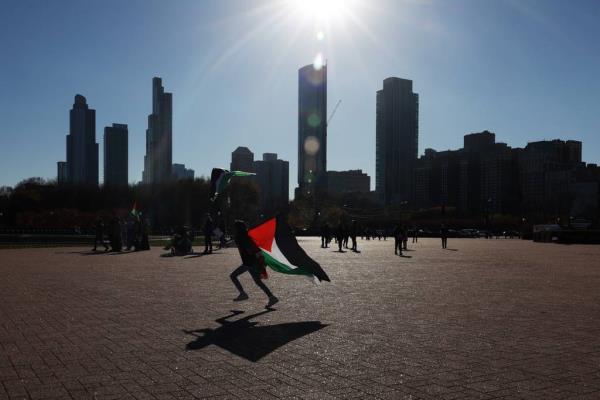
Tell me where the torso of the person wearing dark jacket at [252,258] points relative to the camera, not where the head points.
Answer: to the viewer's left
